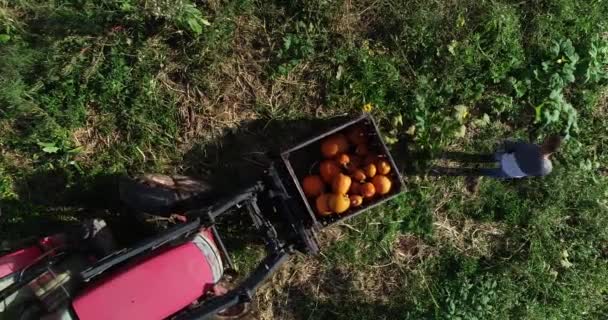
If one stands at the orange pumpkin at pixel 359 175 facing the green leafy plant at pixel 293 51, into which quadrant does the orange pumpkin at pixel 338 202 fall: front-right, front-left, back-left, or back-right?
back-left

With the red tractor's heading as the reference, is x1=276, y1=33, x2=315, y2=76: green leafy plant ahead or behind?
ahead

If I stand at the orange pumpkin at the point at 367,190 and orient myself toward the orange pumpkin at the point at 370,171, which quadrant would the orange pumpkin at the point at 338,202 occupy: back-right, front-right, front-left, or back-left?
back-left

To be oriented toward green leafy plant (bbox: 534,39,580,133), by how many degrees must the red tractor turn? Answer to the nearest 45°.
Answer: approximately 45° to its right

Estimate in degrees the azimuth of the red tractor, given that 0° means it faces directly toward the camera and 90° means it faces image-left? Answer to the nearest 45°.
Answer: approximately 225°

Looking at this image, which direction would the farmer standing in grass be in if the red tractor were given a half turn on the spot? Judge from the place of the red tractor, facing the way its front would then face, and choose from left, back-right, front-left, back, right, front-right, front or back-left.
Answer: back-left
